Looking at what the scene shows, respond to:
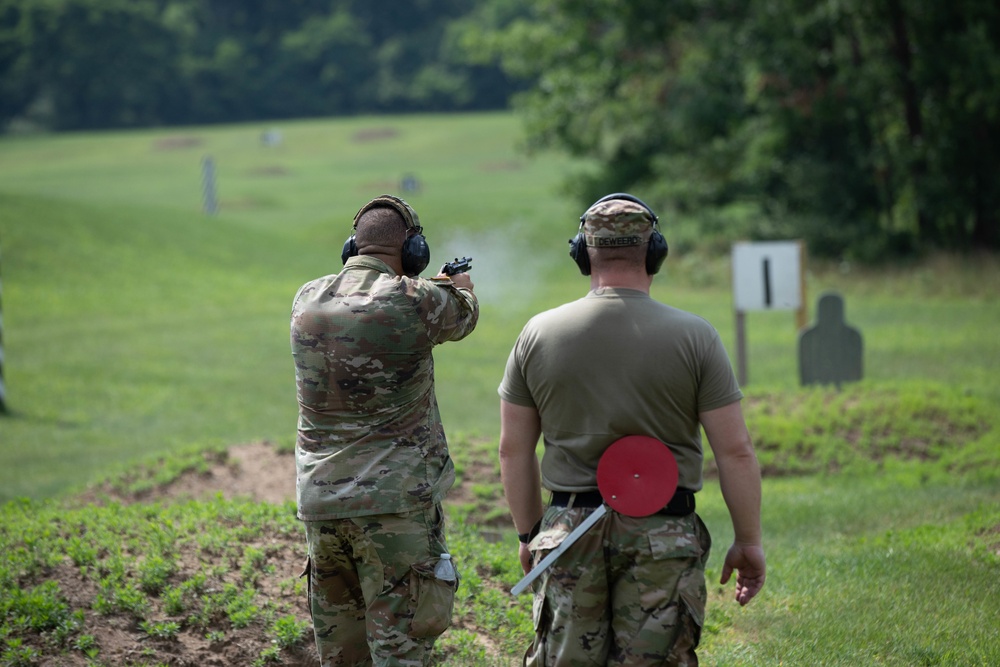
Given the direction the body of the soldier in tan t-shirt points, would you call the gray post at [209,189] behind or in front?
in front

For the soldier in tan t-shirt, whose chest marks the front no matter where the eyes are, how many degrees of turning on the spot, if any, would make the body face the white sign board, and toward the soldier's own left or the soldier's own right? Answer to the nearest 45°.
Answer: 0° — they already face it

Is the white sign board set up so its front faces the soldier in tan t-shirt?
yes

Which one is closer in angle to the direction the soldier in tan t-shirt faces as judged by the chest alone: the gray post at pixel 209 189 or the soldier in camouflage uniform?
the gray post

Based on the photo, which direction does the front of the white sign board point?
toward the camera

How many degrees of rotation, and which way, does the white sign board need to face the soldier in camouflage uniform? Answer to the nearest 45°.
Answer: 0° — it already faces them

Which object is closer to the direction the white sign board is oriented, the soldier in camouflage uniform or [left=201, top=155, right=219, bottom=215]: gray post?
the soldier in camouflage uniform

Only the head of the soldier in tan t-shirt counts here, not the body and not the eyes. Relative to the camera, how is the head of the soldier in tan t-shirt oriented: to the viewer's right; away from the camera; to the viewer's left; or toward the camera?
away from the camera

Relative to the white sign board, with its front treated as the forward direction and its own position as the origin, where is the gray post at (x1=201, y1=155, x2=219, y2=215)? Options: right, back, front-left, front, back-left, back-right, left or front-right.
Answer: back-right

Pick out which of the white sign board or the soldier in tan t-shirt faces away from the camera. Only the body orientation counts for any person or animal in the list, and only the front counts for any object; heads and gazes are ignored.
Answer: the soldier in tan t-shirt

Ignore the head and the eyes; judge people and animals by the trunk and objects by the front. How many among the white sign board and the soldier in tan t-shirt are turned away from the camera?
1

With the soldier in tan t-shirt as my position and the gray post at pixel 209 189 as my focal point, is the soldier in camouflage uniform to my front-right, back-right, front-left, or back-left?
front-left

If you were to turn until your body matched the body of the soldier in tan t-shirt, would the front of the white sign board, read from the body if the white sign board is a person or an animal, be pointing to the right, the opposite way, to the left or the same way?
the opposite way

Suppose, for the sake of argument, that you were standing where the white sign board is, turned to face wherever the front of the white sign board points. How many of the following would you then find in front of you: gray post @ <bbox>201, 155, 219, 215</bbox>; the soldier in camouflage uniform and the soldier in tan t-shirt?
2

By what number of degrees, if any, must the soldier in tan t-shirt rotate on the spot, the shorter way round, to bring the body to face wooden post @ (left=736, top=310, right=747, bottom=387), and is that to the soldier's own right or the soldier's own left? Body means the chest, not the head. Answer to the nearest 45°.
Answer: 0° — they already face it

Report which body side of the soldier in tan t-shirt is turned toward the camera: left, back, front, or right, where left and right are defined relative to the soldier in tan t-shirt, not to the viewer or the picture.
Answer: back
